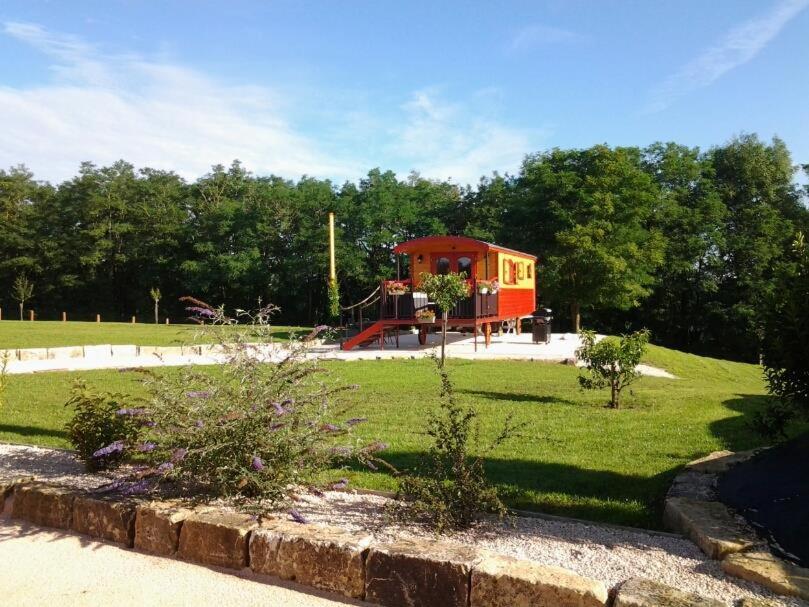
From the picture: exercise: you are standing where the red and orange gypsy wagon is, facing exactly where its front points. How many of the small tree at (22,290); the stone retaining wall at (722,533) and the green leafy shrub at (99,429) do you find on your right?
1

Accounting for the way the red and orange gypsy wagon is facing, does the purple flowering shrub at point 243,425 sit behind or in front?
in front

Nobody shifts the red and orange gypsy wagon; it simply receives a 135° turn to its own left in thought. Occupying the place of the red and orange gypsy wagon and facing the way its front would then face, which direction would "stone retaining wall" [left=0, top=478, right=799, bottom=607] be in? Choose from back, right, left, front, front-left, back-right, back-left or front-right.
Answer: right

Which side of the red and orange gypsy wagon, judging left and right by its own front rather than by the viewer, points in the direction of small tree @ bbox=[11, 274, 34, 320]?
right

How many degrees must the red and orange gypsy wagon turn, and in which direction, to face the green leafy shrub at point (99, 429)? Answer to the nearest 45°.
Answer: approximately 45° to its left

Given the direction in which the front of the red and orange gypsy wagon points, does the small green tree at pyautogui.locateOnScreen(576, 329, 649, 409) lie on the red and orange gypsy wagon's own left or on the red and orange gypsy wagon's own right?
on the red and orange gypsy wagon's own left

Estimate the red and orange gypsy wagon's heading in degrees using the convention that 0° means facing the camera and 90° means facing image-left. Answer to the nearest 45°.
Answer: approximately 45°

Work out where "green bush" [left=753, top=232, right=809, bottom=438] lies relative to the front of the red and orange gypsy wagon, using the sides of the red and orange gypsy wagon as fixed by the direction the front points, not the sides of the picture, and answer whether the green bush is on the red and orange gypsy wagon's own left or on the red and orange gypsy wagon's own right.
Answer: on the red and orange gypsy wagon's own left

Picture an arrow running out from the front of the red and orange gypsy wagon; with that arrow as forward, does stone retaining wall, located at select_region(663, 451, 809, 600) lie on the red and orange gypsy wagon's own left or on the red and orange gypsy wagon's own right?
on the red and orange gypsy wagon's own left
